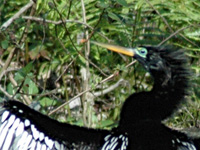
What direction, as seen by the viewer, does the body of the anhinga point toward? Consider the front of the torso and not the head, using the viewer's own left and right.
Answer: facing away from the viewer and to the left of the viewer
